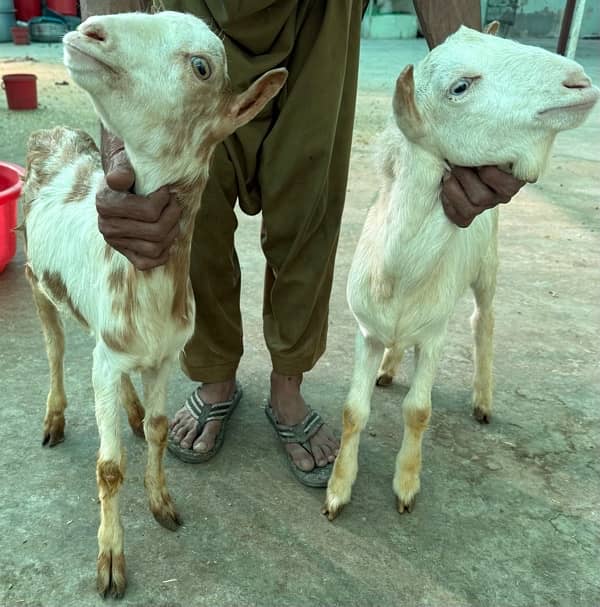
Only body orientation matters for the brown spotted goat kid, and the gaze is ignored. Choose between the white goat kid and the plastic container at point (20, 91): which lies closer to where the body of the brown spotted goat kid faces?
the white goat kid

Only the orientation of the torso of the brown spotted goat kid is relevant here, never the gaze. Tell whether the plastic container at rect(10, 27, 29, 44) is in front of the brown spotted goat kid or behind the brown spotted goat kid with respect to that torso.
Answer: behind

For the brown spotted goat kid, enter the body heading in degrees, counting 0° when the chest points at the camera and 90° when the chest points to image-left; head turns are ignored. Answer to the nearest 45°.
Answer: approximately 315°

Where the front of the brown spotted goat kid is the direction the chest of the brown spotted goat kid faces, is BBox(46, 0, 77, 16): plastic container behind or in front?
behind

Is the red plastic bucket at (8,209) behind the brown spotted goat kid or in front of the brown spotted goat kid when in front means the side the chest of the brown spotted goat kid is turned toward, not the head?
behind
